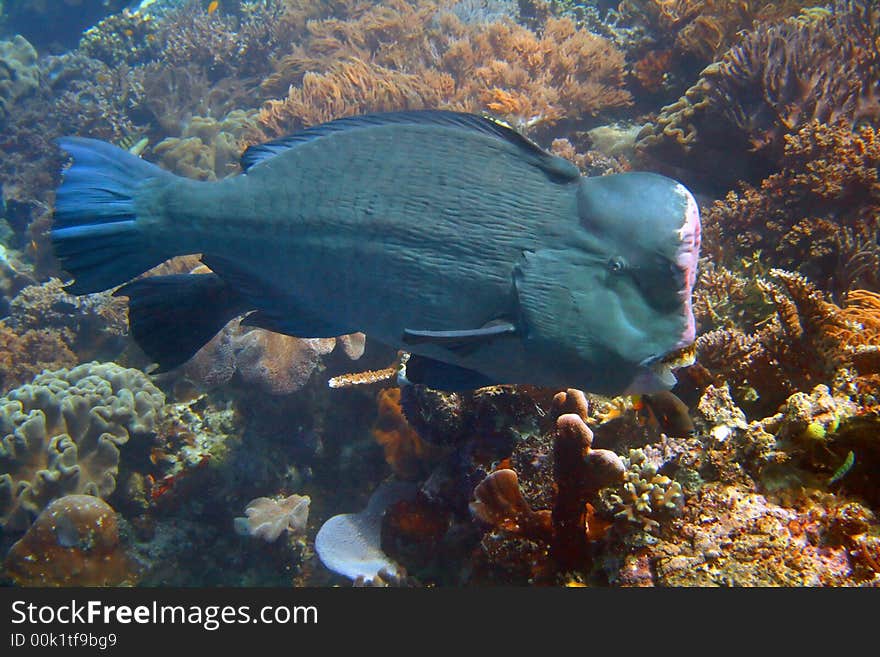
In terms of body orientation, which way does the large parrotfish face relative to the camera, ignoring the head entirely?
to the viewer's right

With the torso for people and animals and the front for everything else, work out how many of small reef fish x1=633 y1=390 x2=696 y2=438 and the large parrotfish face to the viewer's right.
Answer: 2

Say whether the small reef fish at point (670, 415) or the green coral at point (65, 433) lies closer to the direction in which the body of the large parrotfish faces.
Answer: the small reef fish

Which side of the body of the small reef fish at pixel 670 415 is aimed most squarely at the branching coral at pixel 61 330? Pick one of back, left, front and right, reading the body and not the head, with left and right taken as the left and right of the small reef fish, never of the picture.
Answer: back

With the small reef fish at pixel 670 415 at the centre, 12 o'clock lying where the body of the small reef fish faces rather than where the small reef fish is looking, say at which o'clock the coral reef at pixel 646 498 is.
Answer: The coral reef is roughly at 3 o'clock from the small reef fish.

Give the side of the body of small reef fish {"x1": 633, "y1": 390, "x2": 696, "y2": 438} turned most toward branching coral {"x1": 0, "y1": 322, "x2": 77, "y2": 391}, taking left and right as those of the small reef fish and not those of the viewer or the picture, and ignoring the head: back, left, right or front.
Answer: back

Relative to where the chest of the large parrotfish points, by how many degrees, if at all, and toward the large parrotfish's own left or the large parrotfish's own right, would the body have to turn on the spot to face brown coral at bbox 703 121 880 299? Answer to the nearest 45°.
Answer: approximately 45° to the large parrotfish's own left

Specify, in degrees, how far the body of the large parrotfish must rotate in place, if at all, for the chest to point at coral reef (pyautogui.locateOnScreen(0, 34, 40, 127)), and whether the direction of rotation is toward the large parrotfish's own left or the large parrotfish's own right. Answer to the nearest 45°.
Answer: approximately 135° to the large parrotfish's own left
